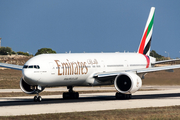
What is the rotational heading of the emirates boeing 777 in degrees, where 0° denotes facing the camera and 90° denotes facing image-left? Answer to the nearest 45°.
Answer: approximately 45°
